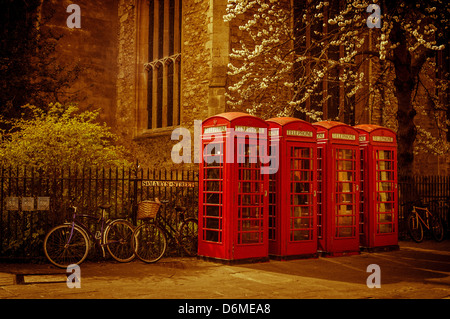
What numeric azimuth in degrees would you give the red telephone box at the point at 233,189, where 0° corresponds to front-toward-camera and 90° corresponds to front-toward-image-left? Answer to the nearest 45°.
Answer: approximately 315°

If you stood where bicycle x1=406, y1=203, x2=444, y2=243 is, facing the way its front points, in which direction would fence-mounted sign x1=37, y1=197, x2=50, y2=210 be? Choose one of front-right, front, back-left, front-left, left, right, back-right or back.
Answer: front

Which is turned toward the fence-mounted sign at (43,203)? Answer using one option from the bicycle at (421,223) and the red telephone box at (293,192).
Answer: the bicycle

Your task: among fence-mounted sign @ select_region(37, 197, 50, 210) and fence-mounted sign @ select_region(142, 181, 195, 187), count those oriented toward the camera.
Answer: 2

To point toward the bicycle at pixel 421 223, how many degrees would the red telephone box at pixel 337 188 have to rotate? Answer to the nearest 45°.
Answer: approximately 90° to its left

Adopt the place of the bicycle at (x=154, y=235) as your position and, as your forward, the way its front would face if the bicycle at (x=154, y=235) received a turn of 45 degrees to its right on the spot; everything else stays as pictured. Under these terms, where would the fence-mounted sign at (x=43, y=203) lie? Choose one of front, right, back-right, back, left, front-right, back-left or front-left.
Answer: front

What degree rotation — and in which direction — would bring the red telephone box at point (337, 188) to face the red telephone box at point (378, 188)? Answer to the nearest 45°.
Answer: approximately 90° to its left

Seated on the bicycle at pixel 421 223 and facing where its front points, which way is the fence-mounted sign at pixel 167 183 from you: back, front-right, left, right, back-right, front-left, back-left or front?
front

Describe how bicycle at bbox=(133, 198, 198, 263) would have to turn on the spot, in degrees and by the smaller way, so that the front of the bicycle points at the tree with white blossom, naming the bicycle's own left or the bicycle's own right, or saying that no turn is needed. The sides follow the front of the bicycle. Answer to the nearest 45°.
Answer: approximately 180°

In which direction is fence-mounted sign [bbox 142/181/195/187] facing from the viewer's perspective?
toward the camera

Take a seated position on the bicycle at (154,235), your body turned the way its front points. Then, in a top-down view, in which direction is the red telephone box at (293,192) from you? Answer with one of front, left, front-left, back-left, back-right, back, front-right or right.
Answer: back-left

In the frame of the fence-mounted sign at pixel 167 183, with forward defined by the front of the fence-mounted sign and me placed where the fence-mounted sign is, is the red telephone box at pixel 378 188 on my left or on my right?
on my left

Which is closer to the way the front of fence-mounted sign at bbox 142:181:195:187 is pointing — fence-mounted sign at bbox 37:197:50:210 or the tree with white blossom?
the fence-mounted sign at bbox 37:197:50:210

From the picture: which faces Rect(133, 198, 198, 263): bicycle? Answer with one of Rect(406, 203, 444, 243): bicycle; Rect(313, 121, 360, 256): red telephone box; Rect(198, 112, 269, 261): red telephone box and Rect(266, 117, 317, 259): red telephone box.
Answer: Rect(406, 203, 444, 243): bicycle

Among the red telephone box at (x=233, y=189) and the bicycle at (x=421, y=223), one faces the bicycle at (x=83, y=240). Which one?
the bicycle at (x=421, y=223)

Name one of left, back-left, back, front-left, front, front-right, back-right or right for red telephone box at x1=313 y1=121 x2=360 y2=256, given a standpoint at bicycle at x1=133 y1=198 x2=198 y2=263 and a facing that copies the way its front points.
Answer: back-left

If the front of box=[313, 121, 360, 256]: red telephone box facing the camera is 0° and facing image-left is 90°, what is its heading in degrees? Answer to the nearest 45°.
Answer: approximately 315°
